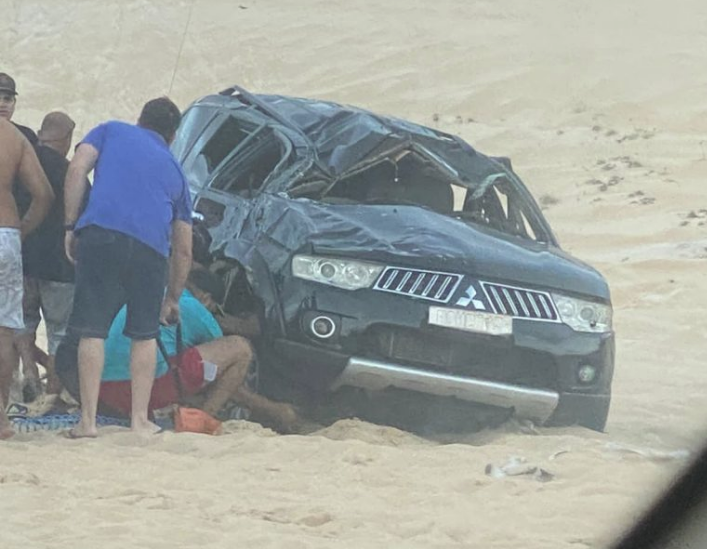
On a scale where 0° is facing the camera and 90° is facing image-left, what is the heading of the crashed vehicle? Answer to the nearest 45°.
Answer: approximately 315°

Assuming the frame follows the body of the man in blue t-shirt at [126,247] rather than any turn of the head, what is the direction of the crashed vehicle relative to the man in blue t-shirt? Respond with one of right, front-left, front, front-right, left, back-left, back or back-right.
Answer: right

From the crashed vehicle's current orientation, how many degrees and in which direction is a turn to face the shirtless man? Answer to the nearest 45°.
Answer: approximately 135° to its right

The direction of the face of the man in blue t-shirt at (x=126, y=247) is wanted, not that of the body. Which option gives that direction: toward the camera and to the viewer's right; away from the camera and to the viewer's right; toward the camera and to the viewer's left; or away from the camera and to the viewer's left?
away from the camera and to the viewer's right

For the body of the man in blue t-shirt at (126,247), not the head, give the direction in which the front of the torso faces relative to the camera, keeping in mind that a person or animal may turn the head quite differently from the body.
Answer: away from the camera

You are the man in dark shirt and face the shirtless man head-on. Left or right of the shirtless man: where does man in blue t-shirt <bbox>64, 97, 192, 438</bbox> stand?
left

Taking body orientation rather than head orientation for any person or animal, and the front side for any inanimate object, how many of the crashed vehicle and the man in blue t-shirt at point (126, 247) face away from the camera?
1

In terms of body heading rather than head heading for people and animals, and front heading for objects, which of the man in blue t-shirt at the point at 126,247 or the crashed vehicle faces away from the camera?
the man in blue t-shirt
